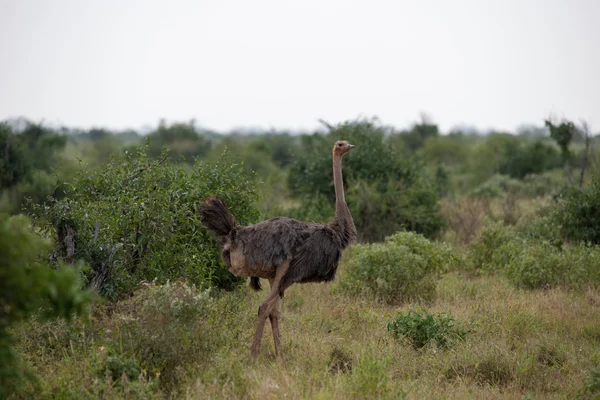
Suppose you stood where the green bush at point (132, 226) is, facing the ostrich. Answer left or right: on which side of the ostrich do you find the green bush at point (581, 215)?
left

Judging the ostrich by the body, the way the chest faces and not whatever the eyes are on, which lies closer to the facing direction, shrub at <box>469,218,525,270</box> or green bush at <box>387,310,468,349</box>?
the green bush

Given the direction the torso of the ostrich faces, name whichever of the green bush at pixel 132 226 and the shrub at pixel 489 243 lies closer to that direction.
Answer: the shrub

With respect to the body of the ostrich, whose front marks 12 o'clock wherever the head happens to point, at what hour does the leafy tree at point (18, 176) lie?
The leafy tree is roughly at 8 o'clock from the ostrich.

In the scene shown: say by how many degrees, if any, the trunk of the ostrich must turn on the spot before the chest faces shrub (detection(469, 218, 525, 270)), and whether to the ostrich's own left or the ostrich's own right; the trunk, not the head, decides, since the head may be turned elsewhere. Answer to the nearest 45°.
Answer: approximately 45° to the ostrich's own left

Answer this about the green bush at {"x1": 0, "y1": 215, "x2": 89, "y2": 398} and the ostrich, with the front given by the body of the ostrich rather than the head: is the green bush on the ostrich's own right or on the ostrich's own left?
on the ostrich's own right

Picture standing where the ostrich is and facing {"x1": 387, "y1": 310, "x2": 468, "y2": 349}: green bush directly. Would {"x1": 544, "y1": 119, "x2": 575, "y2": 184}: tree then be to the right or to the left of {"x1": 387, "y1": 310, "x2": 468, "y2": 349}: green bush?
left

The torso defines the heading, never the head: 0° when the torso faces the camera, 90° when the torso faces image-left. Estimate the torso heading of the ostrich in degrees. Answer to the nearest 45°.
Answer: approximately 270°

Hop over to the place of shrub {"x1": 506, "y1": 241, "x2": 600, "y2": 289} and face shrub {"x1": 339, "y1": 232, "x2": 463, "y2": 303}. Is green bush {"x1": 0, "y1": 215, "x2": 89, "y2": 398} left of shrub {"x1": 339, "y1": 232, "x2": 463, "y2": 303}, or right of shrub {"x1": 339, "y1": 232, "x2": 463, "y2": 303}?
left

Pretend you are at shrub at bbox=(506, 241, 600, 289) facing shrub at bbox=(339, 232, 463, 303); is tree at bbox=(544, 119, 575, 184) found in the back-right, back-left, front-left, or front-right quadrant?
back-right
